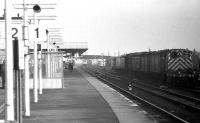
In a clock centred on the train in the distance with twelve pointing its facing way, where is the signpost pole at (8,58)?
The signpost pole is roughly at 2 o'clock from the train in the distance.

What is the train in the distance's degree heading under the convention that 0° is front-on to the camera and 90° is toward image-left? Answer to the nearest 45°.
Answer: approximately 315°
